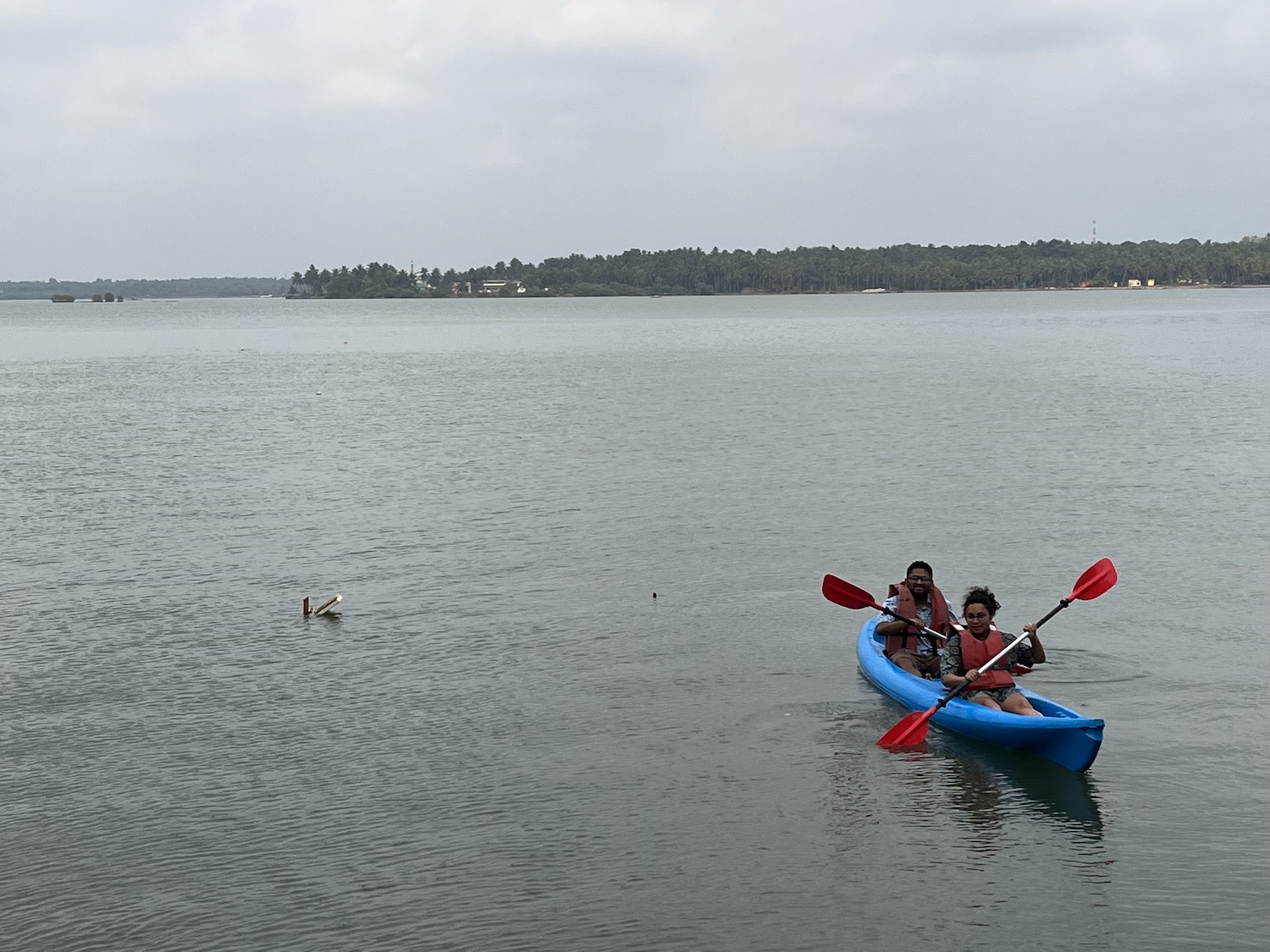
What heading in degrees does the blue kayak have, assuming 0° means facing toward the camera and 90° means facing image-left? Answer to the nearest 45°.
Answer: approximately 315°
